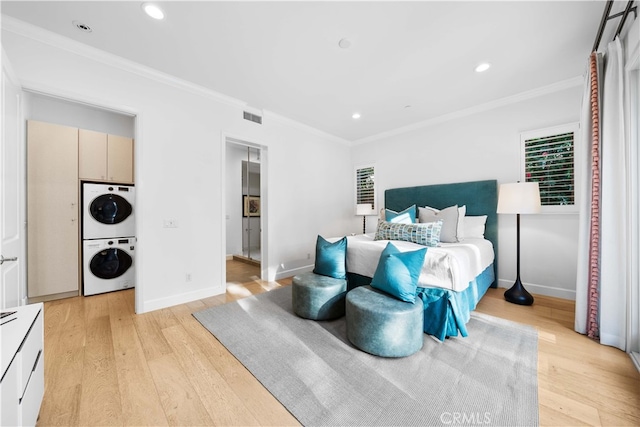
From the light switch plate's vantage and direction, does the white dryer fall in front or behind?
behind

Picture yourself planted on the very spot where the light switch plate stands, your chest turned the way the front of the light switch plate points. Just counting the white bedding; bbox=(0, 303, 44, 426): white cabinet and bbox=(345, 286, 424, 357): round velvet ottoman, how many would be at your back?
0

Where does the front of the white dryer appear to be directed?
toward the camera

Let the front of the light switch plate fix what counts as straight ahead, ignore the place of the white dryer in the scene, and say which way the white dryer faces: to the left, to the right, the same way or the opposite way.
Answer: the same way

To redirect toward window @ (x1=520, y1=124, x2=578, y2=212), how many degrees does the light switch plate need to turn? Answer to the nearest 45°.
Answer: approximately 45° to its left

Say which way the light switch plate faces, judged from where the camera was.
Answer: facing the viewer

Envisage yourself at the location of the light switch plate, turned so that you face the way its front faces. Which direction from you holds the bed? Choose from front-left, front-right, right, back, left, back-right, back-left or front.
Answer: front-left

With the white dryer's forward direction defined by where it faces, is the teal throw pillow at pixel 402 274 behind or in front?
in front

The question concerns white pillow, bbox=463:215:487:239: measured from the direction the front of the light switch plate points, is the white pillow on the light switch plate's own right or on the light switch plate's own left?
on the light switch plate's own left

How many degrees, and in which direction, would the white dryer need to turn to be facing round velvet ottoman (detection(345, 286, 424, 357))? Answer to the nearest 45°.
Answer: approximately 45° to its left

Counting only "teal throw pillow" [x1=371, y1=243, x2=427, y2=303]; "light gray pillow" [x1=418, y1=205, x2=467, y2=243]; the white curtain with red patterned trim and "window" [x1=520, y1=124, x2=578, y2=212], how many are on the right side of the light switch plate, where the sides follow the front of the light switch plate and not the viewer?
0

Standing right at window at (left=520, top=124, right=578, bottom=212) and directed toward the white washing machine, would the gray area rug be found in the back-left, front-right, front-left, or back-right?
front-left

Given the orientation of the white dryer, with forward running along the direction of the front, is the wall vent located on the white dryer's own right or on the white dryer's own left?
on the white dryer's own left

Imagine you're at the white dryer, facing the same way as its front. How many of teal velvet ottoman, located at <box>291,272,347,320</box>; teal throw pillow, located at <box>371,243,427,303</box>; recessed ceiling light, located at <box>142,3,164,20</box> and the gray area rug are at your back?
0

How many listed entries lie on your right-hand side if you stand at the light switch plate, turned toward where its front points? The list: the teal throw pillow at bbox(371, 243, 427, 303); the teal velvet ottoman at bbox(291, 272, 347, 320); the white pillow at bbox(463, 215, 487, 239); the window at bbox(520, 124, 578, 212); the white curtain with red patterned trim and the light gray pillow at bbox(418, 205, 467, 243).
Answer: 0

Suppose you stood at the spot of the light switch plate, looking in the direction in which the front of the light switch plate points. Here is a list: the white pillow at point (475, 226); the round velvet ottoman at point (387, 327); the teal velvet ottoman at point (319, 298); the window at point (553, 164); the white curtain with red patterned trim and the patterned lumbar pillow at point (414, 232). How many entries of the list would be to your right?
0
